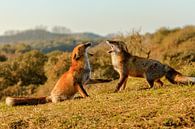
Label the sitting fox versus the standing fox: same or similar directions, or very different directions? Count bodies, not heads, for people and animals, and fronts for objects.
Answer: very different directions

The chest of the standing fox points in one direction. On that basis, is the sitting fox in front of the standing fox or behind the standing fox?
in front

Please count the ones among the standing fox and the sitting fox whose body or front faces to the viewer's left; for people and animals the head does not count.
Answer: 1

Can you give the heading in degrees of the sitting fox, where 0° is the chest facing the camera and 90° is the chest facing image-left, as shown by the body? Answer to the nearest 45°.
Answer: approximately 270°

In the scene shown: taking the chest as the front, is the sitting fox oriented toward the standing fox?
yes

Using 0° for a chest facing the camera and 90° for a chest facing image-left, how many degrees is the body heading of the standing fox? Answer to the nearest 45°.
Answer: approximately 90°
